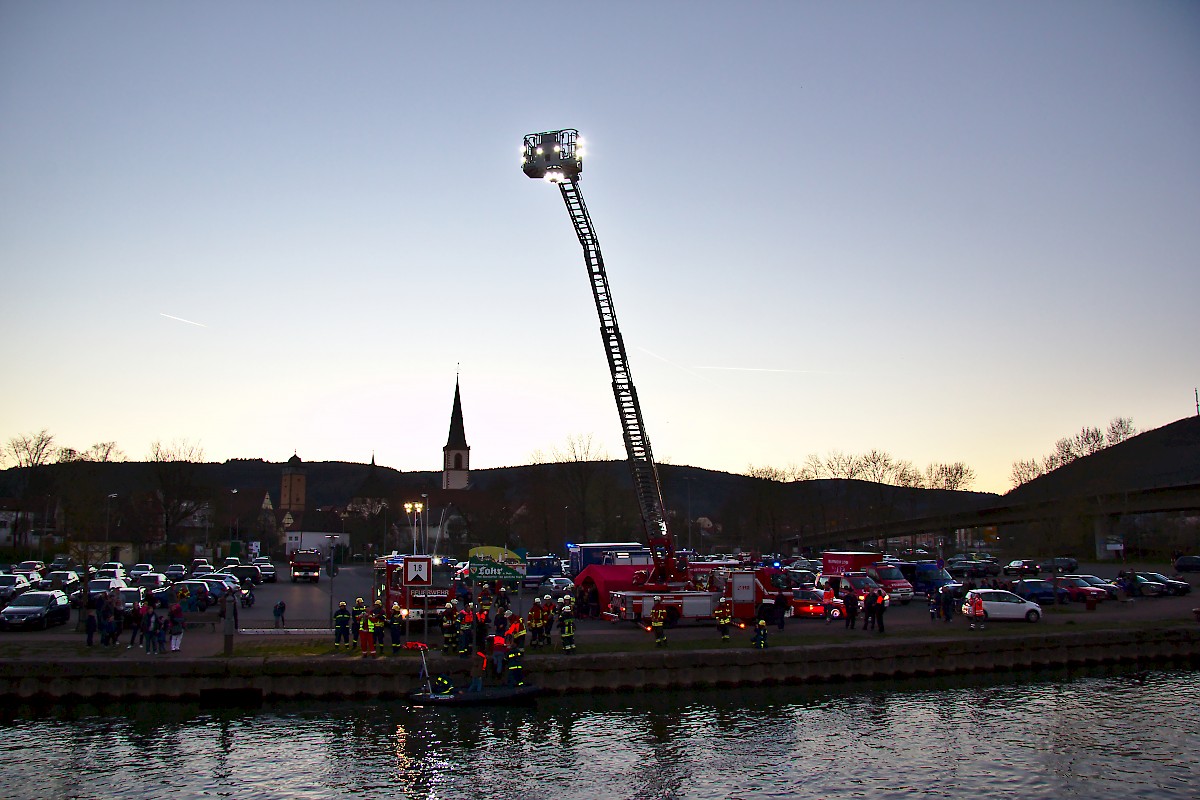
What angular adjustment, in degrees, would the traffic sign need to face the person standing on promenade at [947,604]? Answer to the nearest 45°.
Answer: approximately 90° to its left

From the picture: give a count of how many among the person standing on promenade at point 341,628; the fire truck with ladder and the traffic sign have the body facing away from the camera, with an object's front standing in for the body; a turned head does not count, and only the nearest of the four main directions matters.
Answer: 0

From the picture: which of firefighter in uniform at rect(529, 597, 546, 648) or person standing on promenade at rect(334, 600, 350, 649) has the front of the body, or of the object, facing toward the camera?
the person standing on promenade

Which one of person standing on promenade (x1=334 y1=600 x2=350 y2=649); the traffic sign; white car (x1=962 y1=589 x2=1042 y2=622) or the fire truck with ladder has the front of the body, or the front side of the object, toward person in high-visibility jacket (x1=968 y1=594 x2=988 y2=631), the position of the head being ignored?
the fire truck with ladder

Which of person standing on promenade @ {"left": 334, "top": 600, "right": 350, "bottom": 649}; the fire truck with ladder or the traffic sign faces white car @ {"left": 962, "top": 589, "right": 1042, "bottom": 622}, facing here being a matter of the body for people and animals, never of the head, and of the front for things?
the fire truck with ladder

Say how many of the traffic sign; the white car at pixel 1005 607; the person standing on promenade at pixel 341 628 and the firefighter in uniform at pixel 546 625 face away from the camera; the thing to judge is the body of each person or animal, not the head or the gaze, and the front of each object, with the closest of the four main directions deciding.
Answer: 0

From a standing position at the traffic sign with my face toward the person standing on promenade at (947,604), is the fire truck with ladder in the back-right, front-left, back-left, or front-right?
front-left

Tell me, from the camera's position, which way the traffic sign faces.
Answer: facing the viewer

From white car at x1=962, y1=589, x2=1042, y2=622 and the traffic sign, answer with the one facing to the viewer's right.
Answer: the white car
